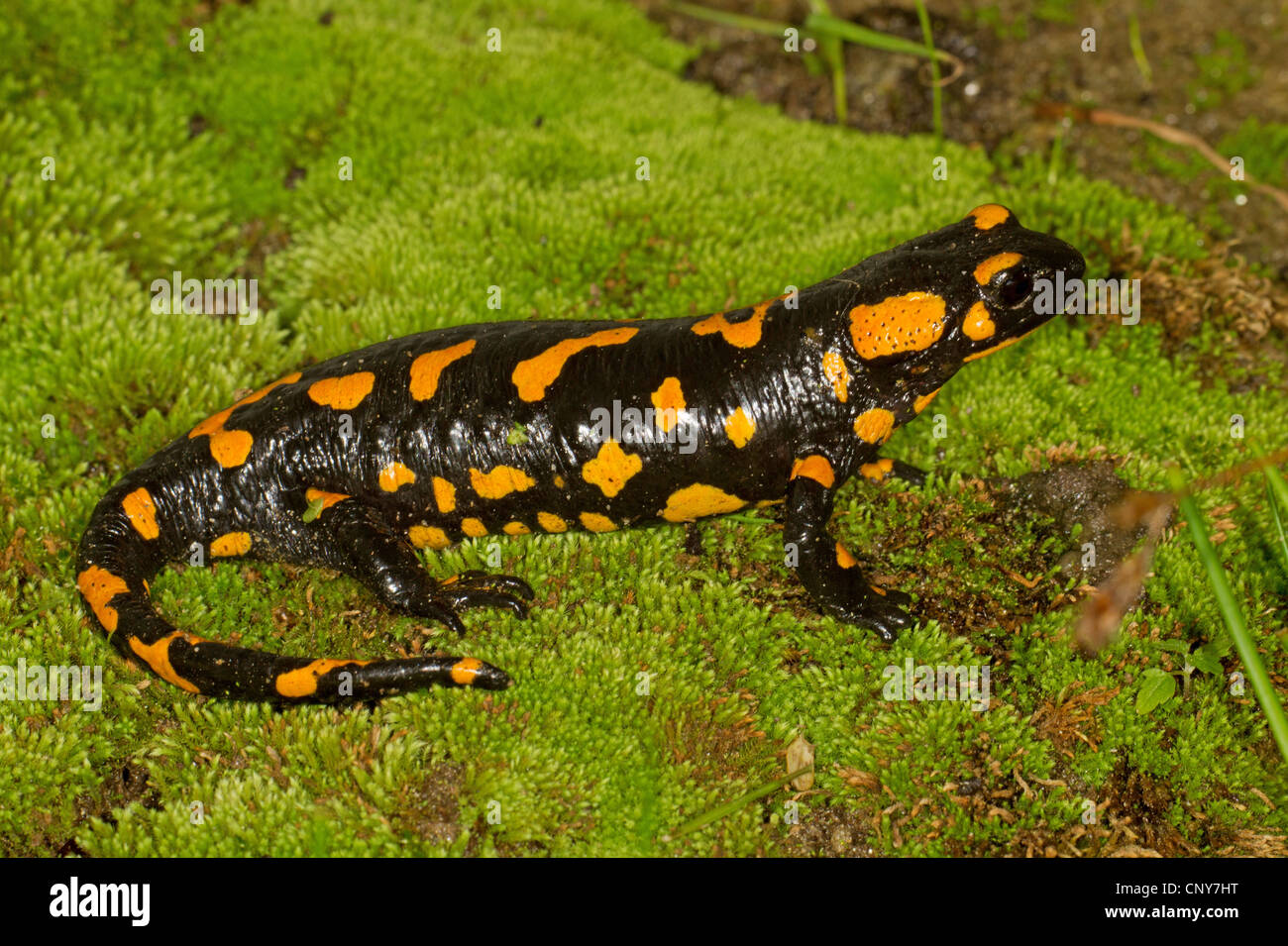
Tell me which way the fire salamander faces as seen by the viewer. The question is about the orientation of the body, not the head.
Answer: to the viewer's right

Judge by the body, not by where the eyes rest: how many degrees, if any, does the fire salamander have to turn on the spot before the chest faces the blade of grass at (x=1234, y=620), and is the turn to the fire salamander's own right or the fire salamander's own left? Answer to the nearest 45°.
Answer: approximately 45° to the fire salamander's own right

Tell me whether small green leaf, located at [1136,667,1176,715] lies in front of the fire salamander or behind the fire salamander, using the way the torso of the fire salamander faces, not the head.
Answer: in front
